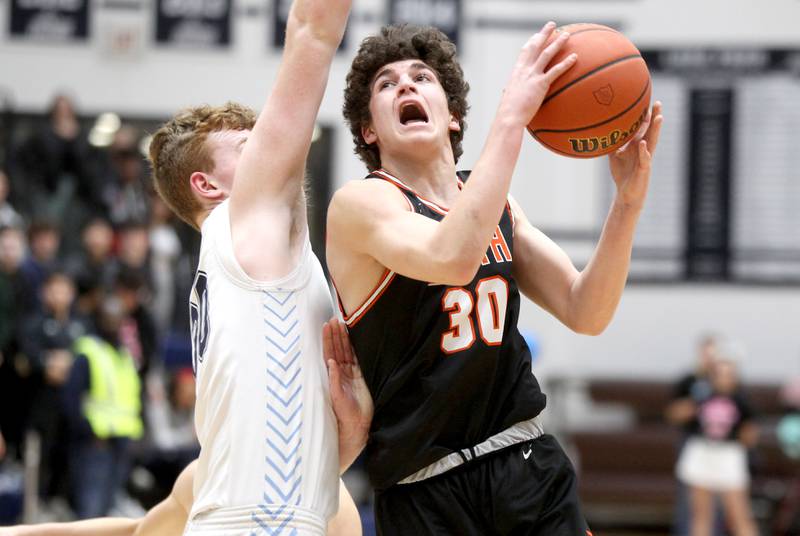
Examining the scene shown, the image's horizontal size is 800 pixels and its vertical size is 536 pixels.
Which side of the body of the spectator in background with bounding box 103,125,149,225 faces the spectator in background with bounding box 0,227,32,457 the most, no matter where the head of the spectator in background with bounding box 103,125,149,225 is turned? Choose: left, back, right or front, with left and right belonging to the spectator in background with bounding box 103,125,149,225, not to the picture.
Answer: front

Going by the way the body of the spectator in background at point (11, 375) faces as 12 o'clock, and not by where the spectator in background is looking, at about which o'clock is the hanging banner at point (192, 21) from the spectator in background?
The hanging banner is roughly at 7 o'clock from the spectator in background.

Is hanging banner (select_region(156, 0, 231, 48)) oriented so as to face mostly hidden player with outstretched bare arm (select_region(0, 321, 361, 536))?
yes

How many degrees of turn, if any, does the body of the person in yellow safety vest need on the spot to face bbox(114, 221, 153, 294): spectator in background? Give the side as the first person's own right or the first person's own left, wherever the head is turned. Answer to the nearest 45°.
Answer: approximately 135° to the first person's own left

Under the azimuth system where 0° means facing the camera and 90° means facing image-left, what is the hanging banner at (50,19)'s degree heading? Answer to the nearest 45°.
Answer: approximately 0°

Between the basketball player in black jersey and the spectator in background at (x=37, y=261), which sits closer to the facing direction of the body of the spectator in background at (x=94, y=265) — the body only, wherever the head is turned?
the basketball player in black jersey

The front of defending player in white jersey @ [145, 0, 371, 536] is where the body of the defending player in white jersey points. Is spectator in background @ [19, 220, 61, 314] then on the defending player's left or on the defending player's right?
on the defending player's left
